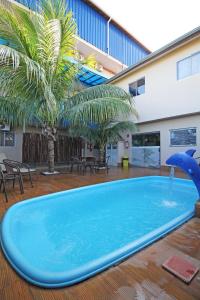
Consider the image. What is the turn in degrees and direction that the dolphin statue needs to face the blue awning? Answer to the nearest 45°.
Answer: approximately 45° to its right

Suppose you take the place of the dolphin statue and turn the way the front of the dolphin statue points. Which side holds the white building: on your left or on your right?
on your right

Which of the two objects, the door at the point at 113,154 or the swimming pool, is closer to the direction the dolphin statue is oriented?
the swimming pool

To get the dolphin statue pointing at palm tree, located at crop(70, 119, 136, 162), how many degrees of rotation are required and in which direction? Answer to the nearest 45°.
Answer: approximately 45° to its right

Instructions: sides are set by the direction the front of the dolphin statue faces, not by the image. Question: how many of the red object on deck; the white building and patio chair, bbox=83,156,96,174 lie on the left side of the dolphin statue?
1

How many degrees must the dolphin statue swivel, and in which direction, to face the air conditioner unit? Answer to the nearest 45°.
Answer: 0° — it already faces it

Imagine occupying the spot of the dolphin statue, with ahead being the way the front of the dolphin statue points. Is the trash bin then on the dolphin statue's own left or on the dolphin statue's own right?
on the dolphin statue's own right

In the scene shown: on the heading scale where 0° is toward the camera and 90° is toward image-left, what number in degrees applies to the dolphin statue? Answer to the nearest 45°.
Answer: approximately 90°

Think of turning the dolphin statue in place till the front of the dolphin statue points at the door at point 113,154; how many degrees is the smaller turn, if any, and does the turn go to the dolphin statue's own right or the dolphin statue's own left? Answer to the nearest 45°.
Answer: approximately 45° to the dolphin statue's own right

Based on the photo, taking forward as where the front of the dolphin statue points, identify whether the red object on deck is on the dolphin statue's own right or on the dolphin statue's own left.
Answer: on the dolphin statue's own left
